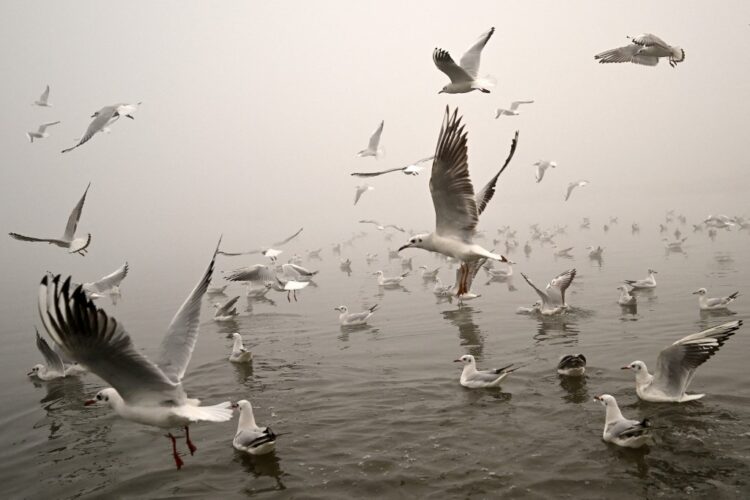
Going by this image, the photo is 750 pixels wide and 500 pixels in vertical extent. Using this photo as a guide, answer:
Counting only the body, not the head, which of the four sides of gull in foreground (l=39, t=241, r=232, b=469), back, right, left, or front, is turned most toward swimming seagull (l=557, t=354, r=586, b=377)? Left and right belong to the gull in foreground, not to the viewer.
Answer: back

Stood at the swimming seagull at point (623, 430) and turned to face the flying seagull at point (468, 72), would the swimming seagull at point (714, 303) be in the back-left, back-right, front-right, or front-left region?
front-right

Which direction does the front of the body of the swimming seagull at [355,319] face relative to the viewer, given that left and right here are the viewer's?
facing to the left of the viewer

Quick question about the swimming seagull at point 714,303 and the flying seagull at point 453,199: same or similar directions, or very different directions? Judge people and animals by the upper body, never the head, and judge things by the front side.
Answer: same or similar directions

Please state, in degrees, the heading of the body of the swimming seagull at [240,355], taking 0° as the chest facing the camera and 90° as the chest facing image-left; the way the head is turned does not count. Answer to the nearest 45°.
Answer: approximately 45°

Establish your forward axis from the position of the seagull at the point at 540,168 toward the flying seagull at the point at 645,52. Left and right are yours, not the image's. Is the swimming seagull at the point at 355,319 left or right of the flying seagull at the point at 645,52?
right

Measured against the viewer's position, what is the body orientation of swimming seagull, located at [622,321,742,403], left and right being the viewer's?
facing to the left of the viewer

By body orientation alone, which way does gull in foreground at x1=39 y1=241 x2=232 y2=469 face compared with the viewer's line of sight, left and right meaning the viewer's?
facing to the left of the viewer
